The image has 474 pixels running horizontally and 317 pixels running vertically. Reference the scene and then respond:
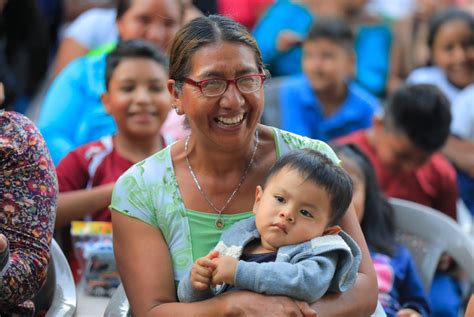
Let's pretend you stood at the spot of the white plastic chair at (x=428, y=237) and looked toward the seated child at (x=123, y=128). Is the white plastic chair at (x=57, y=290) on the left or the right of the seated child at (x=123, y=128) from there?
left

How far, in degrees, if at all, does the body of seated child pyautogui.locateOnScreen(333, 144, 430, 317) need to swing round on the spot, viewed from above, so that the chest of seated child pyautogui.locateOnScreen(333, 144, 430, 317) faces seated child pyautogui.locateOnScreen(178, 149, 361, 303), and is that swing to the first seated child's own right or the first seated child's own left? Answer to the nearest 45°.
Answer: approximately 45° to the first seated child's own left

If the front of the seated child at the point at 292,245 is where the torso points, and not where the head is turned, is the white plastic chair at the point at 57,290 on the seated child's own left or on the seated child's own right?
on the seated child's own right

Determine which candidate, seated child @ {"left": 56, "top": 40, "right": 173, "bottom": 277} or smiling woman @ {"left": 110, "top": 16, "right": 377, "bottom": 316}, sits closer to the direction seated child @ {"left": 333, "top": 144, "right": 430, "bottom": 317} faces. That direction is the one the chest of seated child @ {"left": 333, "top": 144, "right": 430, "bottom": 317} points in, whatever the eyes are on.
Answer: the smiling woman
